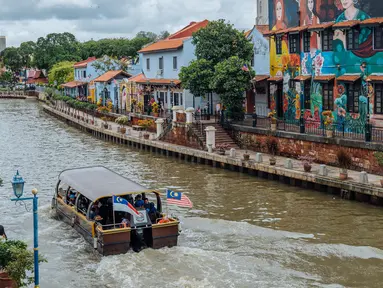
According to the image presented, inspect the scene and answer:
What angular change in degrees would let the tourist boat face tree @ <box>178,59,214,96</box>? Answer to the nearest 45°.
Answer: approximately 45° to its right

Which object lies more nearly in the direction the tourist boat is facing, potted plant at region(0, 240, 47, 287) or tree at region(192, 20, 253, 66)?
the tree

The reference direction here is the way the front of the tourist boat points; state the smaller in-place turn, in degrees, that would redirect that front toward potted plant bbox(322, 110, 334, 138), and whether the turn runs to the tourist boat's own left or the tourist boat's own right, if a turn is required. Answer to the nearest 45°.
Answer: approximately 90° to the tourist boat's own right

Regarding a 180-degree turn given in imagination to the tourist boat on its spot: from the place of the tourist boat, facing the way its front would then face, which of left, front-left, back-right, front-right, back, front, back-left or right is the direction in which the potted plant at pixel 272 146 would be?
left

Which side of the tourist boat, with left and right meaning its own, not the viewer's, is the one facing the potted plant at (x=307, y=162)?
right

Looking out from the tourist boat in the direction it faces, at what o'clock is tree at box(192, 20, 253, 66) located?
The tree is roughly at 2 o'clock from the tourist boat.

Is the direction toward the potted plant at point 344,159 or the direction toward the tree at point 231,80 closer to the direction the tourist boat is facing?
the tree

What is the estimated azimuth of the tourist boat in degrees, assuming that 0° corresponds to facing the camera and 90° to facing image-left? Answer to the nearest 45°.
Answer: approximately 135°

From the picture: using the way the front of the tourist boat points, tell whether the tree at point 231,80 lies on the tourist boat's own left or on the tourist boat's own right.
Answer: on the tourist boat's own right
